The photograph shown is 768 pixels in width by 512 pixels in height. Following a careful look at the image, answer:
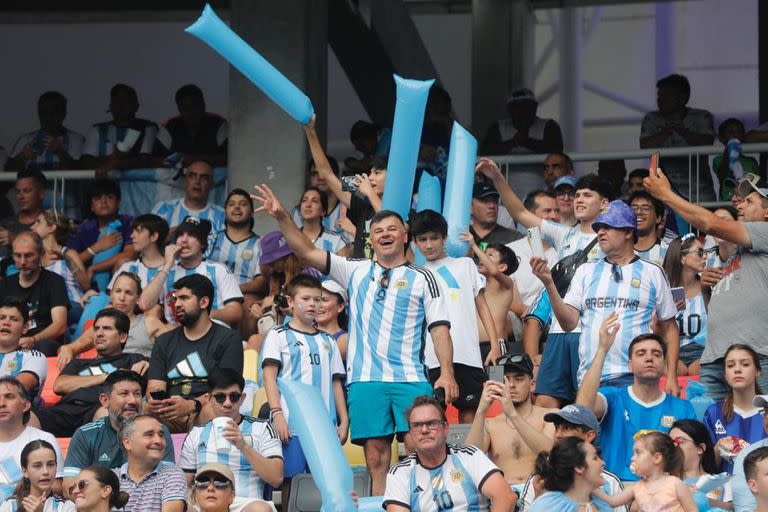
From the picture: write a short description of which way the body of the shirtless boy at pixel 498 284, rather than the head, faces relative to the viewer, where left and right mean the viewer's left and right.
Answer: facing to the left of the viewer

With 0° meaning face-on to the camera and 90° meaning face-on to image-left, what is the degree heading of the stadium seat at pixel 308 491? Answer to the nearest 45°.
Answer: approximately 0°

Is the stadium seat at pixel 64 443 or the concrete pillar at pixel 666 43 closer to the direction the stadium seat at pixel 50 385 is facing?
the stadium seat

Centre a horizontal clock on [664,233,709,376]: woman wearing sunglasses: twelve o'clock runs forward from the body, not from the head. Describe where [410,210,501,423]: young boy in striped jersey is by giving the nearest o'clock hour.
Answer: The young boy in striped jersey is roughly at 3 o'clock from the woman wearing sunglasses.

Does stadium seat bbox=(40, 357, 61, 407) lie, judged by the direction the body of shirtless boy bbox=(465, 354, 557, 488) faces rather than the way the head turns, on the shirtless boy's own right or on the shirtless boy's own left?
on the shirtless boy's own right

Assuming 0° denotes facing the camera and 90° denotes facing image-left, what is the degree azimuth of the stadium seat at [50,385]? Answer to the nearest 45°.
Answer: approximately 45°

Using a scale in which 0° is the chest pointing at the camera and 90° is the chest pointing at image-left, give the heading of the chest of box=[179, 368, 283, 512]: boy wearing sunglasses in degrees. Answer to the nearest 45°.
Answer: approximately 0°
